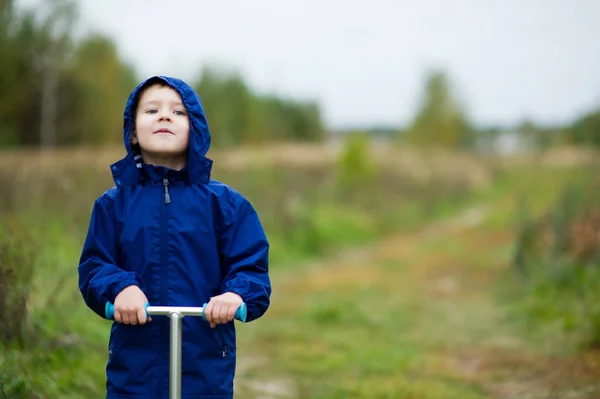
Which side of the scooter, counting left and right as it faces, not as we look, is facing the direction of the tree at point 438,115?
back

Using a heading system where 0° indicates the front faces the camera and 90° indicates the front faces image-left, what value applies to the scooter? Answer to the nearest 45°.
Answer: approximately 0°

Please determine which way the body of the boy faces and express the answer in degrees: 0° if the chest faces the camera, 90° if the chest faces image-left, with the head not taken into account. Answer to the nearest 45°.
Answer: approximately 0°

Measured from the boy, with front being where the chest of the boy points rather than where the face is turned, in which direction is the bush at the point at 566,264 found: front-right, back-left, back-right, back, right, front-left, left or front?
back-left

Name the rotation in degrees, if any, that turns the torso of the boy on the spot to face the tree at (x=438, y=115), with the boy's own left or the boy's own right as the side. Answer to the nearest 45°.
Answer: approximately 180°
